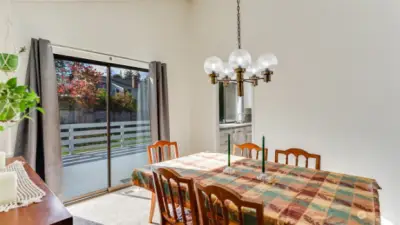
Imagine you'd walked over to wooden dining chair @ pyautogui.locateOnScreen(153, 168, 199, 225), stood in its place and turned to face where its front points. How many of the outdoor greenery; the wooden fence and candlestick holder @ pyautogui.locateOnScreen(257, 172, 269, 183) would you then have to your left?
2

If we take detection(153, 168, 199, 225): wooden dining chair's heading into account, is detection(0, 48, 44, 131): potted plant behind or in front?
behind

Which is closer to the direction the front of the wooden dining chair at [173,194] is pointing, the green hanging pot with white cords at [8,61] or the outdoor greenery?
the outdoor greenery

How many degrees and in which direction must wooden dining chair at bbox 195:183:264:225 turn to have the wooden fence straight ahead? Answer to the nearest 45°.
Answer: approximately 90° to its left

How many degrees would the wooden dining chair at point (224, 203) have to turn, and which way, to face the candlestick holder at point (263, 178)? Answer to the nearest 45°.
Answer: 0° — it already faces it

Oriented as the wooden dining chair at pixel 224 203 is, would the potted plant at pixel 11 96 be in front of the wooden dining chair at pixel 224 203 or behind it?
behind

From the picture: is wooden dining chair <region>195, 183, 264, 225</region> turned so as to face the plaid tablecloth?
yes

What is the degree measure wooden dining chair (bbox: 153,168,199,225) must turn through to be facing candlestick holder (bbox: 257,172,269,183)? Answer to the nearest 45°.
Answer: approximately 45° to its right

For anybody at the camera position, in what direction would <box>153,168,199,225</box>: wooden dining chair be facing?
facing away from the viewer and to the right of the viewer

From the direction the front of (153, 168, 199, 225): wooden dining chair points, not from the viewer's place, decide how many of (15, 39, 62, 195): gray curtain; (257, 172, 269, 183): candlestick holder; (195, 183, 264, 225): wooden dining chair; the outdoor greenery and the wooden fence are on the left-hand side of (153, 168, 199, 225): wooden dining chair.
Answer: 3

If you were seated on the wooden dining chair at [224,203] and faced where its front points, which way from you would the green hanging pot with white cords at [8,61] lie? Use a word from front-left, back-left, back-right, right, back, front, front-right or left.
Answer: back-left

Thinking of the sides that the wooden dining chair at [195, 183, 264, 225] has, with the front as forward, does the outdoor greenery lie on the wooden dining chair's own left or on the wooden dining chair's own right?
on the wooden dining chair's own left

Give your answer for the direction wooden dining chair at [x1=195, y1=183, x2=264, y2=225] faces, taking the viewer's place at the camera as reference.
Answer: facing away from the viewer and to the right of the viewer
